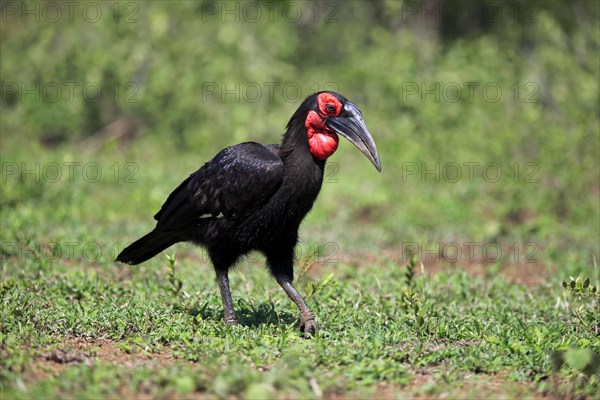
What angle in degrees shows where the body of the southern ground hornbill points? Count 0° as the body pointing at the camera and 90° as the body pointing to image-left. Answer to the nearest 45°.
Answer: approximately 270°
